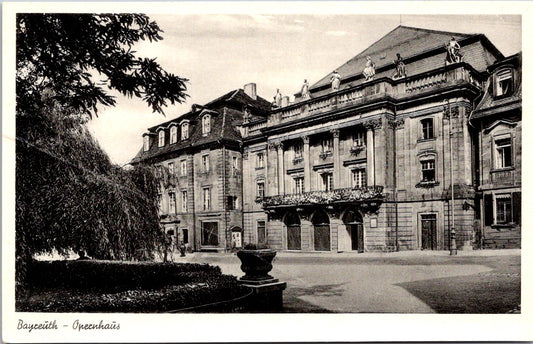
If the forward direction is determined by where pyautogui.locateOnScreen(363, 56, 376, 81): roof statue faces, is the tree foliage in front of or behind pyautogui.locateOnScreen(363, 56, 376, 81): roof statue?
in front

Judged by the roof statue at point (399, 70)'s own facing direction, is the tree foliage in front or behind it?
in front

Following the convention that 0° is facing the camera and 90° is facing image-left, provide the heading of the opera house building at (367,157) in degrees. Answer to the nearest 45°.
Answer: approximately 45°

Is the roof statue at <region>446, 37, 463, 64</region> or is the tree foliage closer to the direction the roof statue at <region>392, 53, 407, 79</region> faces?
the tree foliage

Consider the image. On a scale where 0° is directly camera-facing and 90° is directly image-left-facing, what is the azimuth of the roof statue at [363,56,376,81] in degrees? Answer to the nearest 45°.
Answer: approximately 45°

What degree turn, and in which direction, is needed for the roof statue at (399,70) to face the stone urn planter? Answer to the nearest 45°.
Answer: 0° — it already faces it

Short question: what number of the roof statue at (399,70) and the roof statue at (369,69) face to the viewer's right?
0

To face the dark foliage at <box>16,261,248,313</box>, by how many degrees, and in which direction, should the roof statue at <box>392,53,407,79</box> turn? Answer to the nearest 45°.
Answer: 0° — it already faces it
